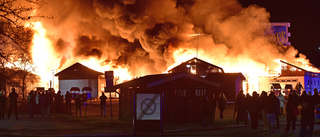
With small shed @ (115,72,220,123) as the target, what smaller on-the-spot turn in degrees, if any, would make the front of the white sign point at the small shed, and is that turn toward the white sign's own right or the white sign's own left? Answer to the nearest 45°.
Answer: approximately 180°

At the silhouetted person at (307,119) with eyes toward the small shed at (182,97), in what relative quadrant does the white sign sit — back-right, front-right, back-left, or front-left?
front-left

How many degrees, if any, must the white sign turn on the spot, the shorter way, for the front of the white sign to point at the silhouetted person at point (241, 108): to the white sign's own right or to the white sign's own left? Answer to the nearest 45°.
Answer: approximately 135° to the white sign's own left

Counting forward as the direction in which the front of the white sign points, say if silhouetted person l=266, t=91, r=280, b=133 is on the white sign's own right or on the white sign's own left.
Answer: on the white sign's own left

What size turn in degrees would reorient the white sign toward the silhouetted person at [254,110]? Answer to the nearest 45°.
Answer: approximately 135° to its left

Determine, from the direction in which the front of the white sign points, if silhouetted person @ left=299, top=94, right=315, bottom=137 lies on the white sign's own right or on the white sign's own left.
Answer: on the white sign's own left

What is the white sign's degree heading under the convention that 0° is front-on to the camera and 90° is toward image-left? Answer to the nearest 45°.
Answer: approximately 0°
